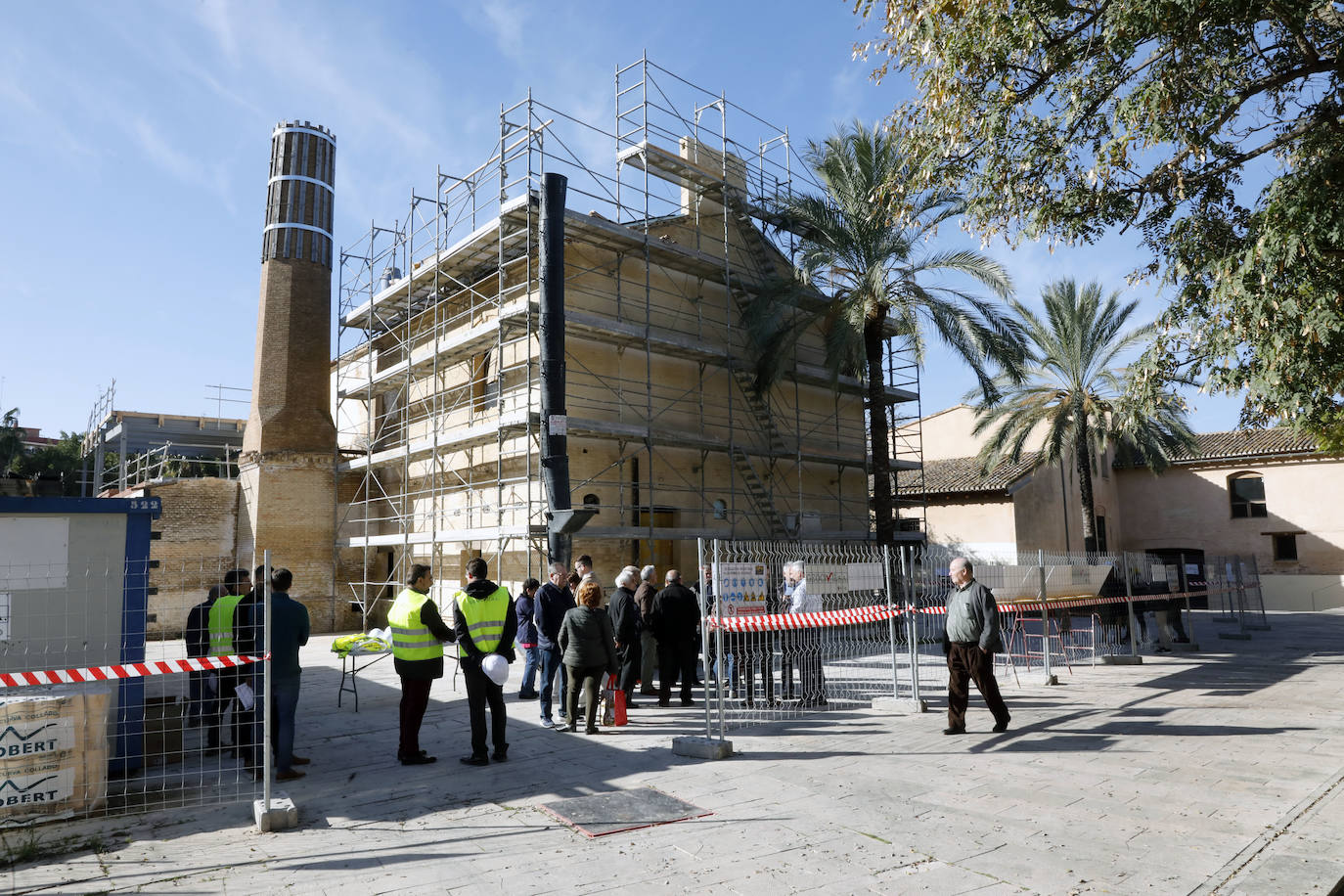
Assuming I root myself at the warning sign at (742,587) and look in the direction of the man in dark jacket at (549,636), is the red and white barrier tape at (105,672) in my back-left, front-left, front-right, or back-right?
front-left

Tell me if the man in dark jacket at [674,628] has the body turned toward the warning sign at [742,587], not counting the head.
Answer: no

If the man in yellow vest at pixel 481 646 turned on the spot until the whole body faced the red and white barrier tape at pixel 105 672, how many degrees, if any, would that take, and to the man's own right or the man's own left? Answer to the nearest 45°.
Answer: approximately 135° to the man's own left

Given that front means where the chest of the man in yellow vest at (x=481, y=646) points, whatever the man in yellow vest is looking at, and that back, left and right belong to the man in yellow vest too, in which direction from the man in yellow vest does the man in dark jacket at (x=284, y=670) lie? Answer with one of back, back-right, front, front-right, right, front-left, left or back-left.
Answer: left

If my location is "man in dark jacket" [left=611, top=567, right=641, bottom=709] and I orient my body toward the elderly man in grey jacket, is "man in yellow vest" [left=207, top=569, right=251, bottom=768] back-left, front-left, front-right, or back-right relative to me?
back-right

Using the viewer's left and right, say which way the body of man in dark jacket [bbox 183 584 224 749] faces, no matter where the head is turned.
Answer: facing to the right of the viewer

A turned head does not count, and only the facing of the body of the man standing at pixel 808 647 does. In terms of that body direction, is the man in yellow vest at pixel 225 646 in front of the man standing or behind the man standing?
in front

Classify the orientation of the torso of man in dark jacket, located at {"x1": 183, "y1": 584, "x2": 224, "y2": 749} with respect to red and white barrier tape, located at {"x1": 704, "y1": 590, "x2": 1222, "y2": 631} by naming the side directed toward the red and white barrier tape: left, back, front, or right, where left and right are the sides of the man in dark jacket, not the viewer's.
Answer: front

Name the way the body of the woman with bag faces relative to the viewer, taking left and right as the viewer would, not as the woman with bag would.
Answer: facing away from the viewer

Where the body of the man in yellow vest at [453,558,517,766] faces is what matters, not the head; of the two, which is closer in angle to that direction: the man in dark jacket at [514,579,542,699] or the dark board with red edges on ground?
the man in dark jacket

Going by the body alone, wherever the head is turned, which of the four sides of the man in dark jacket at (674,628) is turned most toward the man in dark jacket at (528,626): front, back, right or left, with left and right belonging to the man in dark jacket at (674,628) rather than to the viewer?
left

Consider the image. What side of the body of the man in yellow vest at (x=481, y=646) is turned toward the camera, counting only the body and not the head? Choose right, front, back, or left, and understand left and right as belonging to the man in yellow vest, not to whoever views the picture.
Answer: back

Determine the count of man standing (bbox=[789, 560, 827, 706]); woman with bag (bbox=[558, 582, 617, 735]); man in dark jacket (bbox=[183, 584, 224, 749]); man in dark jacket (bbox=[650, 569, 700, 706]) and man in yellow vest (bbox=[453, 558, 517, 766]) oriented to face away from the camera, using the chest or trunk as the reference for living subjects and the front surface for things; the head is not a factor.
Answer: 4

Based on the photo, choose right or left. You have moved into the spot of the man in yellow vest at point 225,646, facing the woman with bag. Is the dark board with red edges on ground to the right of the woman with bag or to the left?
right

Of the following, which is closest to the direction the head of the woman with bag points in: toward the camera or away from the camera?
away from the camera
